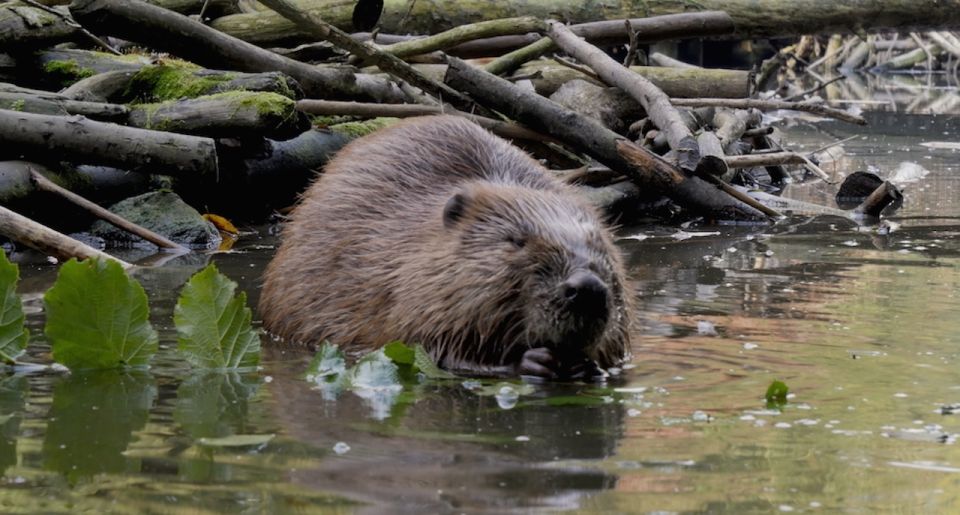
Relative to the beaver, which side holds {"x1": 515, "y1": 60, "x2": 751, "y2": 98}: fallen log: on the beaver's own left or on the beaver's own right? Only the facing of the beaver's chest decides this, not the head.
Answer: on the beaver's own left

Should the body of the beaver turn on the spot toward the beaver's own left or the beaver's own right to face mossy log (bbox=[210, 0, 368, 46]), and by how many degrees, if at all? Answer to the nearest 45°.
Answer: approximately 135° to the beaver's own left

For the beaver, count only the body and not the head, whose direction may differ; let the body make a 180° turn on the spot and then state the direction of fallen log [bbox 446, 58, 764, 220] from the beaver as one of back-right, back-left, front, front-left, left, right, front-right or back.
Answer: front-right

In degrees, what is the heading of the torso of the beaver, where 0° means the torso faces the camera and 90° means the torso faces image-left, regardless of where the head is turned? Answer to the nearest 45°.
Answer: approximately 315°

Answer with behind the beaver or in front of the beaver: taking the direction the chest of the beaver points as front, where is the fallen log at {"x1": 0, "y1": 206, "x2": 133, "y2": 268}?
behind

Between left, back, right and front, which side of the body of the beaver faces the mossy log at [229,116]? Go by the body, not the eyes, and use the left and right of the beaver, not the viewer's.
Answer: back

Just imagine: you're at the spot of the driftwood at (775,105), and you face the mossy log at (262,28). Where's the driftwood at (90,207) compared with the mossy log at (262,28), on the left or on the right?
left

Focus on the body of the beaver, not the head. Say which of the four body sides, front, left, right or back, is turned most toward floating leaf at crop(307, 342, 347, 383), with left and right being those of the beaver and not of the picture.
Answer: right

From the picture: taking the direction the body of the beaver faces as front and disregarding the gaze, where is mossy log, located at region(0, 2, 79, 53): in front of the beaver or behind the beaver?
behind

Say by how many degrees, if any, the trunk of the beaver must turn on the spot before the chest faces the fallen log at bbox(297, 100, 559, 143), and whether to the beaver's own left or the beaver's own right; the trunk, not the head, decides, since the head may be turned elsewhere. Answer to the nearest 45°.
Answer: approximately 135° to the beaver's own left

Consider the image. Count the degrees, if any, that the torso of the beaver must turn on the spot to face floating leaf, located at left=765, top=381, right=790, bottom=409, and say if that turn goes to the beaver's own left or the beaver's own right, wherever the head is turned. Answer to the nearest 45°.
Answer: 0° — it already faces it

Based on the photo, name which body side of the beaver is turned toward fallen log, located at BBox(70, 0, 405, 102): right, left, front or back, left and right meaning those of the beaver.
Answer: back

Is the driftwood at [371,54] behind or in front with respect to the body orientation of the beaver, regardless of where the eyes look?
behind

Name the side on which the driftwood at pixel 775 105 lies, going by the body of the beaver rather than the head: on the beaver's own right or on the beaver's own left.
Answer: on the beaver's own left

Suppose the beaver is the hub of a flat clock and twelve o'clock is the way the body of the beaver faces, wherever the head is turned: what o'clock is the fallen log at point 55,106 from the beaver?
The fallen log is roughly at 6 o'clock from the beaver.
